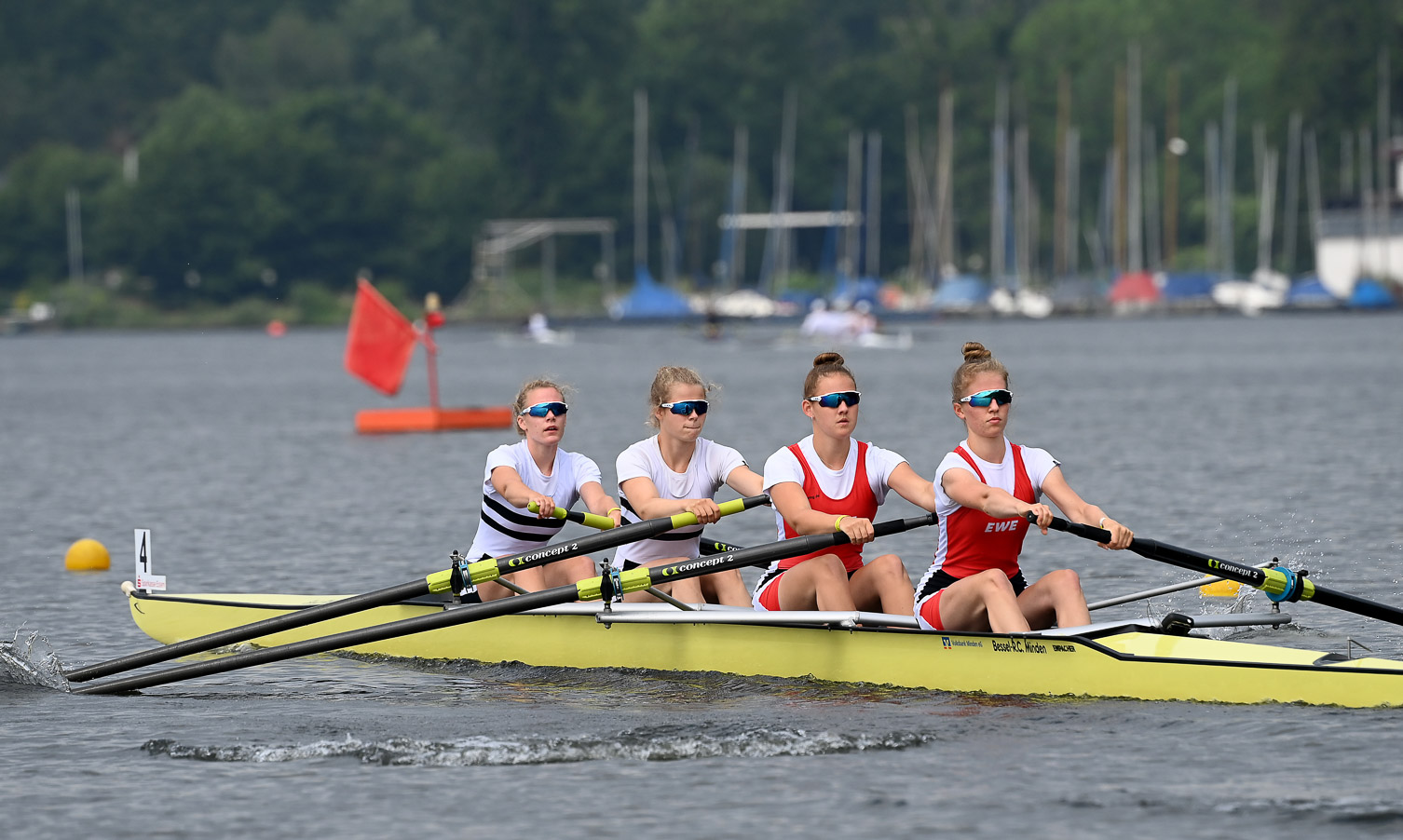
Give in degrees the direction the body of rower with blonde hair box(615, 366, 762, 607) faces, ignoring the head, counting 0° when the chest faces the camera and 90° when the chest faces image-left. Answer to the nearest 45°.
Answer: approximately 315°

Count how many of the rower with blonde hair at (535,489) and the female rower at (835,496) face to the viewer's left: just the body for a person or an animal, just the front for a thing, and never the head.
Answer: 0

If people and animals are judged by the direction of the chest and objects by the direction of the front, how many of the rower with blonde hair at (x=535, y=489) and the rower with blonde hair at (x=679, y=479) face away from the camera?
0

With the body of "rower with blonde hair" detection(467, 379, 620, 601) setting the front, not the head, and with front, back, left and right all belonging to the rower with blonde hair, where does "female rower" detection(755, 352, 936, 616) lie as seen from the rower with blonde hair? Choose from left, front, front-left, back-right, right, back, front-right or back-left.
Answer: front

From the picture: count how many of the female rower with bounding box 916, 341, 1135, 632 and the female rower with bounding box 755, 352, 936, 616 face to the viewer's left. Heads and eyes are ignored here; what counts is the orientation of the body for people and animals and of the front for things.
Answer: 0

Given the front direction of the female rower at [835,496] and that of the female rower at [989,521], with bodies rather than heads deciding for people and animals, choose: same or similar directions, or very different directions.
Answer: same or similar directions

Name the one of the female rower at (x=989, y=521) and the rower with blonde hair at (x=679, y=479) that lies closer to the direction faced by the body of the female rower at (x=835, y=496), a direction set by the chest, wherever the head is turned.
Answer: the female rower

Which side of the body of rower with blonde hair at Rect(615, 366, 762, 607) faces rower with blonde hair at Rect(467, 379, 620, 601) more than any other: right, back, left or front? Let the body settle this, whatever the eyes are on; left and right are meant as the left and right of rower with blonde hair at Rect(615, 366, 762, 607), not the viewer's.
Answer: back
